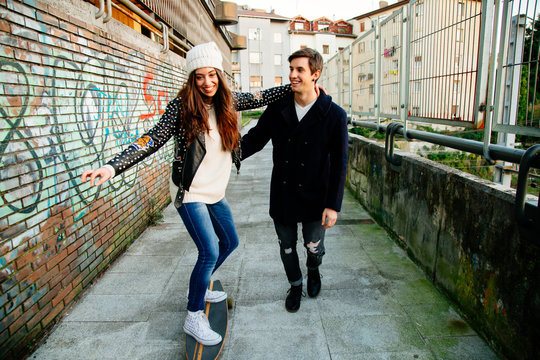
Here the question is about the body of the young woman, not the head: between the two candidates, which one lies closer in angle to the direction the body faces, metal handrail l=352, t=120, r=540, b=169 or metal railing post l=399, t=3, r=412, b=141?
the metal handrail

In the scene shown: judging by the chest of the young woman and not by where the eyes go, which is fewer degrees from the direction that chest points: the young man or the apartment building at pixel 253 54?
the young man

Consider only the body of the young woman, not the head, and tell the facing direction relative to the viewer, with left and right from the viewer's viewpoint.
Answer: facing the viewer and to the right of the viewer

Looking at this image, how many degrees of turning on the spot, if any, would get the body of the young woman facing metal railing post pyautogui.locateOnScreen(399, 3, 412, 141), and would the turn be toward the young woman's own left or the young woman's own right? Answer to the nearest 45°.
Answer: approximately 90° to the young woman's own left

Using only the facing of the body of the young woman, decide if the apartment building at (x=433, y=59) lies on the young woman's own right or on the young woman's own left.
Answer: on the young woman's own left

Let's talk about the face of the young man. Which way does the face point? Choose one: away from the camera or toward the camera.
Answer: toward the camera

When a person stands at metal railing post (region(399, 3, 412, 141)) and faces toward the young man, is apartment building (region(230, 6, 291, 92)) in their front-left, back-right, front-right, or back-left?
back-right

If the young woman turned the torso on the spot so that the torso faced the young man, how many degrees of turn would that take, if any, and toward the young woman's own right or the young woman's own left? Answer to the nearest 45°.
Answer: approximately 45° to the young woman's own left
